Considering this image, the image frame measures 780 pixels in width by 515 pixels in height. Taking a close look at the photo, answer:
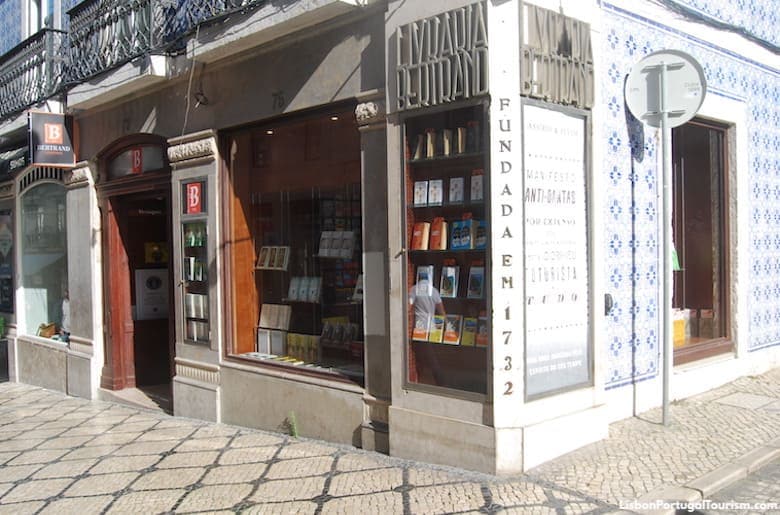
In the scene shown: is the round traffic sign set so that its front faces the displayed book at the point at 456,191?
no

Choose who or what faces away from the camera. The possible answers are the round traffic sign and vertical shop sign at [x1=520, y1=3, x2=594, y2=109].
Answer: the round traffic sign

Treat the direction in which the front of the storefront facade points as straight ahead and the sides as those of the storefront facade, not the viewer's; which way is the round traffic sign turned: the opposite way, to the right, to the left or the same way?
the opposite way

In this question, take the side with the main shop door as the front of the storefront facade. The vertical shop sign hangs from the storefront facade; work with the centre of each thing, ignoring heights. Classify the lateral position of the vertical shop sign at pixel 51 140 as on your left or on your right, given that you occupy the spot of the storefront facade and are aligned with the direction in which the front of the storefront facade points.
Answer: on your right

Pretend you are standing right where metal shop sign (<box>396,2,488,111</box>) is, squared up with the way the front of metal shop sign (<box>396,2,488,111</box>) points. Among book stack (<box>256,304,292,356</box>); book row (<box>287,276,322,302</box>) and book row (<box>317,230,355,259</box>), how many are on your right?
3

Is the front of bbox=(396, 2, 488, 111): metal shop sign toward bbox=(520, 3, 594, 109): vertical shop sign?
no

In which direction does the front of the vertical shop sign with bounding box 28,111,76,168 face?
toward the camera

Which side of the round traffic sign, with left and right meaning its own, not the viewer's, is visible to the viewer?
back

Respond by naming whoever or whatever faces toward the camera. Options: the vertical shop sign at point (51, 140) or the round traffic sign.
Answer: the vertical shop sign

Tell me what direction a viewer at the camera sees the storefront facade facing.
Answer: facing the viewer and to the left of the viewer

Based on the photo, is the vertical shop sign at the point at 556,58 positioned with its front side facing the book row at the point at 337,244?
no

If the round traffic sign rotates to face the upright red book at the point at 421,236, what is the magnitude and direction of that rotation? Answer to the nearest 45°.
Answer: approximately 135° to its left

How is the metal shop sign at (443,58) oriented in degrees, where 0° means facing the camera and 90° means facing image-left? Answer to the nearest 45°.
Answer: approximately 45°

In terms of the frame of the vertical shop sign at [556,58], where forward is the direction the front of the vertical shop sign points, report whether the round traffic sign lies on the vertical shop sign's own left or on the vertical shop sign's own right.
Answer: on the vertical shop sign's own left

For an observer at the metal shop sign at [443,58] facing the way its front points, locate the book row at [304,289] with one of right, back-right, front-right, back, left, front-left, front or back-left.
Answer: right
